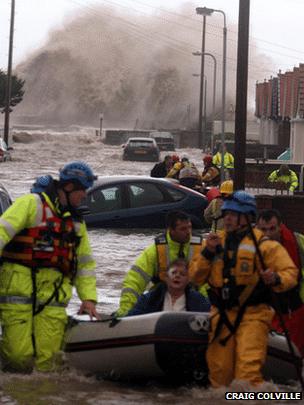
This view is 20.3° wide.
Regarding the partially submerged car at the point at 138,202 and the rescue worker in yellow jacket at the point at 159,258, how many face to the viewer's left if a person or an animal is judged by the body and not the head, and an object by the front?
1

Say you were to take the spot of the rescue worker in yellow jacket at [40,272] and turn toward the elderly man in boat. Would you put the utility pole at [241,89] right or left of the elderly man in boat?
left

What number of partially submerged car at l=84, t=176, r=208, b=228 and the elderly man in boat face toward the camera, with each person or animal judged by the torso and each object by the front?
1

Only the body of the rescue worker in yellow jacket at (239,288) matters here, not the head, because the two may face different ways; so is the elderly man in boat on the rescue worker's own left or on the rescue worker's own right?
on the rescue worker's own right

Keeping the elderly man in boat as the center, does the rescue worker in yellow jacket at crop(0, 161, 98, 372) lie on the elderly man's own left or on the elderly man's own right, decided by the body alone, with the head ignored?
on the elderly man's own right

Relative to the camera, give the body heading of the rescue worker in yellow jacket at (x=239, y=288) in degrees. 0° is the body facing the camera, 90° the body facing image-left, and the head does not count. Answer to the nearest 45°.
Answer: approximately 45°

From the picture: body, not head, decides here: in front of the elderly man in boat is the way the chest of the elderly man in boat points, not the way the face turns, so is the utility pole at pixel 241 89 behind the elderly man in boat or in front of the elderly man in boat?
behind

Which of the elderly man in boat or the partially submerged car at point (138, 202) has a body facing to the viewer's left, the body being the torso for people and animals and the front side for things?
the partially submerged car

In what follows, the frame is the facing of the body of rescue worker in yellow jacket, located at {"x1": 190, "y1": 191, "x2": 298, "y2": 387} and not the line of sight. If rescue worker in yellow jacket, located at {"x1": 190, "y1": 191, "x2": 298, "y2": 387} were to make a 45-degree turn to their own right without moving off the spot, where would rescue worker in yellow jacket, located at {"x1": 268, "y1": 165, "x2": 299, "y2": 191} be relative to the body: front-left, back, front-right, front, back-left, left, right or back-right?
right

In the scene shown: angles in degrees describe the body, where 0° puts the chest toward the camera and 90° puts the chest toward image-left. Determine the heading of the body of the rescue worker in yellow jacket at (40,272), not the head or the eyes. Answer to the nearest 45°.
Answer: approximately 315°

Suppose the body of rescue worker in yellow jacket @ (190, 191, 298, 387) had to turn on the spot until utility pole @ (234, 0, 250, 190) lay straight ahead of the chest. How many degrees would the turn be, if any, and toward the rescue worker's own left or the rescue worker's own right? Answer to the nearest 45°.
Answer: approximately 135° to the rescue worker's own right

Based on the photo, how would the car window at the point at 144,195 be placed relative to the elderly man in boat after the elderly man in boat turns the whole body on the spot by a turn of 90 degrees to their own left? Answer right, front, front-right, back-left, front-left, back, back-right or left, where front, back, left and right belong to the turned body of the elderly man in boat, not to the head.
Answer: left

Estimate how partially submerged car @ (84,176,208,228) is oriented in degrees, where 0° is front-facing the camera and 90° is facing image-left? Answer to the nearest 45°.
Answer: approximately 90°

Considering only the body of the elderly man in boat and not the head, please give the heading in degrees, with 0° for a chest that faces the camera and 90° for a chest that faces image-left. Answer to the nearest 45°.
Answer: approximately 0°

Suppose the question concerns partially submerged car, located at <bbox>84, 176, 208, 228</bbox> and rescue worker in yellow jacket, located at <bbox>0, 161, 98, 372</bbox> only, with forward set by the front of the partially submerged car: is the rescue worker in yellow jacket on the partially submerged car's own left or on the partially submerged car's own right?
on the partially submerged car's own left
